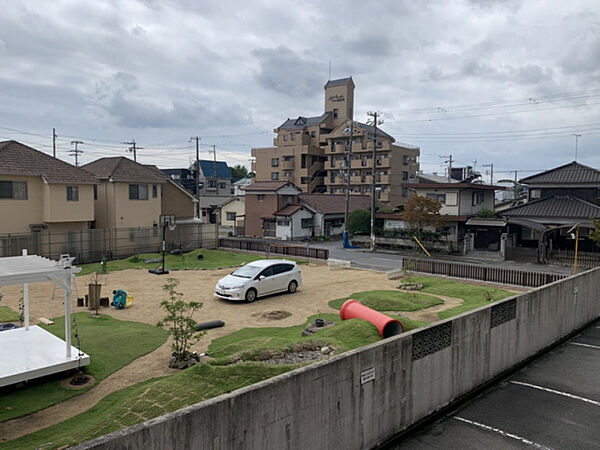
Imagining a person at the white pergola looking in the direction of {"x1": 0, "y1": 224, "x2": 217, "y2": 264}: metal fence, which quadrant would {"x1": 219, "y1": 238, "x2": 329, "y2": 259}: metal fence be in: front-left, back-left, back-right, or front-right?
front-right

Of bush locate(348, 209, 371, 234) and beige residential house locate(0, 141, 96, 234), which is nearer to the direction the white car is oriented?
the beige residential house

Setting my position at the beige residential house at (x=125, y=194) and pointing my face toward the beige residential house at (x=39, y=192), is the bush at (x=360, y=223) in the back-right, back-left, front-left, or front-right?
back-left

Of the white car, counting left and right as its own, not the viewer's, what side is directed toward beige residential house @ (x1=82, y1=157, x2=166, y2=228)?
right

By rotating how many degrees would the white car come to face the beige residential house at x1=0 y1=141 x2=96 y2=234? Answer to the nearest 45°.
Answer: approximately 90° to its right

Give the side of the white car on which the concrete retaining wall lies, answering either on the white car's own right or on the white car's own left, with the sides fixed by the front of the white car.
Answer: on the white car's own left

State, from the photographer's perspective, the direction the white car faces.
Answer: facing the viewer and to the left of the viewer

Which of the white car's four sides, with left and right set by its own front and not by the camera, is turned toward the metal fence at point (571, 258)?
back

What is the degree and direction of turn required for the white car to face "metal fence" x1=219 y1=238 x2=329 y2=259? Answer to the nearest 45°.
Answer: approximately 135° to its right

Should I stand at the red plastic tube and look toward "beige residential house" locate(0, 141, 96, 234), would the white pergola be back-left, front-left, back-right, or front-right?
front-left

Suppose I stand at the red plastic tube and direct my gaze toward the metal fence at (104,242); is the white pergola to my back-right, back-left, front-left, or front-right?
front-left

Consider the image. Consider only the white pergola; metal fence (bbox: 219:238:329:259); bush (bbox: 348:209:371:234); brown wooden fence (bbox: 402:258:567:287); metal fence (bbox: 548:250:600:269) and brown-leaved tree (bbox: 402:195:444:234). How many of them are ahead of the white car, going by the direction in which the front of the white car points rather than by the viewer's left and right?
1
